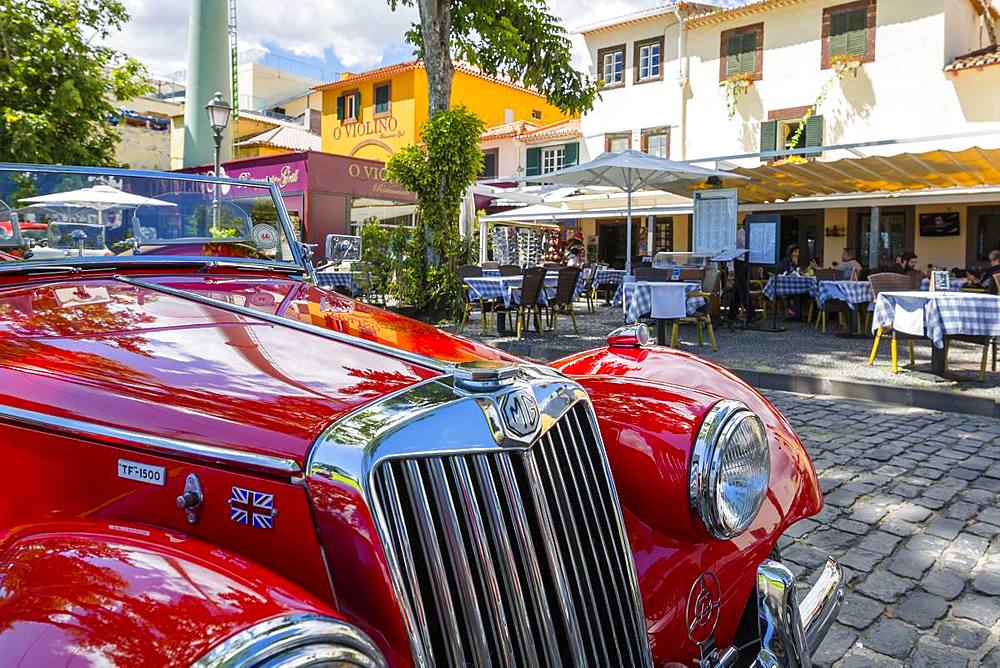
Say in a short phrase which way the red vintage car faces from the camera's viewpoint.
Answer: facing the viewer and to the right of the viewer

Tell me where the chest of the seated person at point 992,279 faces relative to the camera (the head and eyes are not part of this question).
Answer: to the viewer's left

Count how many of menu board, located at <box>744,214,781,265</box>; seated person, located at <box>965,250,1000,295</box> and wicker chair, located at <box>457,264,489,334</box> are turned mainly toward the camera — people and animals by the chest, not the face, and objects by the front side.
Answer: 1

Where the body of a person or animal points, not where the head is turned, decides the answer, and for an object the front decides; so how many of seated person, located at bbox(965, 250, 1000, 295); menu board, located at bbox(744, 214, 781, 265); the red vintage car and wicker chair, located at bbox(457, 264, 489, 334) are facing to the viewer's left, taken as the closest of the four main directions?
1

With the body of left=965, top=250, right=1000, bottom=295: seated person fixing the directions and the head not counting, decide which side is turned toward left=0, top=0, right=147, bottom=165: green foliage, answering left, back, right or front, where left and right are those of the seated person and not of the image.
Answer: front

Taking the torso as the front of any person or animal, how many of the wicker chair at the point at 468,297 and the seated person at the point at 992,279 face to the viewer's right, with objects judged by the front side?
1

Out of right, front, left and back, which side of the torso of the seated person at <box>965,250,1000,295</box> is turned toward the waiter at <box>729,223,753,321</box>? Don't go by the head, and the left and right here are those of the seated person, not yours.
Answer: front

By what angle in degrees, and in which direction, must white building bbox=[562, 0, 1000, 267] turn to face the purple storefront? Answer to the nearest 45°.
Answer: approximately 45° to its right

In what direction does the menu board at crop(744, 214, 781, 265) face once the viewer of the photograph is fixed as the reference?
facing the viewer

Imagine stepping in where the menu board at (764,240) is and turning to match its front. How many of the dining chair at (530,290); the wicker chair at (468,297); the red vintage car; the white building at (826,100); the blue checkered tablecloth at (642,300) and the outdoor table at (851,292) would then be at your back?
1

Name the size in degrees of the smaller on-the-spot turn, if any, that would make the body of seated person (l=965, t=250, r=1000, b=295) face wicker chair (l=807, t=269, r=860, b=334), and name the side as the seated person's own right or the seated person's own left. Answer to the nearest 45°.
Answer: approximately 45° to the seated person's own left

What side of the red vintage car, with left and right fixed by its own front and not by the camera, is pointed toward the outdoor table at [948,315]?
left

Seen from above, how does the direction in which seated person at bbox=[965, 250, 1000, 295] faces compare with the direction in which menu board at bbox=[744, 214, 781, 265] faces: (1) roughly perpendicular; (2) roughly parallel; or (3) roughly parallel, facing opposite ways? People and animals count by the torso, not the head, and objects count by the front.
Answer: roughly perpendicular

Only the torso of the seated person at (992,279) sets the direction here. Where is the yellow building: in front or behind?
in front

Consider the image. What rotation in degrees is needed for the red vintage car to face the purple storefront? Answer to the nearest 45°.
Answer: approximately 135° to its left

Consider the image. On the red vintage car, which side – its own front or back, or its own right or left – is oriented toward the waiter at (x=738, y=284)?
left

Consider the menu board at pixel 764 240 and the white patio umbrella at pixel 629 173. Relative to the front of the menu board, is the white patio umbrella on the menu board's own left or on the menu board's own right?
on the menu board's own right

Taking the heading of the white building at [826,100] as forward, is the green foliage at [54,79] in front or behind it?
in front
